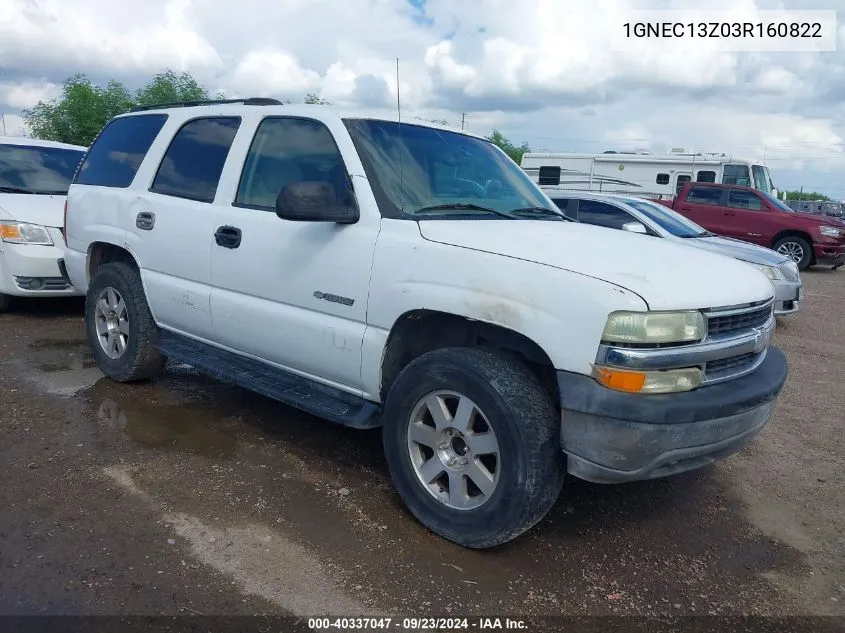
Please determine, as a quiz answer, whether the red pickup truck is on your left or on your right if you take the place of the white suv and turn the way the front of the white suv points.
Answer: on your left

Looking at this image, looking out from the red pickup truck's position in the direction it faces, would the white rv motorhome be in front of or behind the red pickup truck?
behind

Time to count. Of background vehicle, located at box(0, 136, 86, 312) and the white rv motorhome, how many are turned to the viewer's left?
0

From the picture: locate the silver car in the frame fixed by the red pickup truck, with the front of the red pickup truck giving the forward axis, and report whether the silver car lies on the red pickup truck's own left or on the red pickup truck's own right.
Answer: on the red pickup truck's own right

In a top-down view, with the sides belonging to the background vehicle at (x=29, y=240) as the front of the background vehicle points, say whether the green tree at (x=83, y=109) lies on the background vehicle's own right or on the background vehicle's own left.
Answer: on the background vehicle's own left

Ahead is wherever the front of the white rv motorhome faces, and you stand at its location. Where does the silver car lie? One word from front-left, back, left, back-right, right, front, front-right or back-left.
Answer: right

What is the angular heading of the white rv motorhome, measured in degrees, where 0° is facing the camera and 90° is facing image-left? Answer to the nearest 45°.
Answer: approximately 270°

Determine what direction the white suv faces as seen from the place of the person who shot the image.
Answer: facing the viewer and to the right of the viewer

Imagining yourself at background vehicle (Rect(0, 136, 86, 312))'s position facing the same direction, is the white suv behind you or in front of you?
in front

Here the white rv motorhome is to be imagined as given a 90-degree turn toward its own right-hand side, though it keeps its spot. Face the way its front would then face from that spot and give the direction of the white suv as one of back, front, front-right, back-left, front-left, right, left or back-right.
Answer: front
